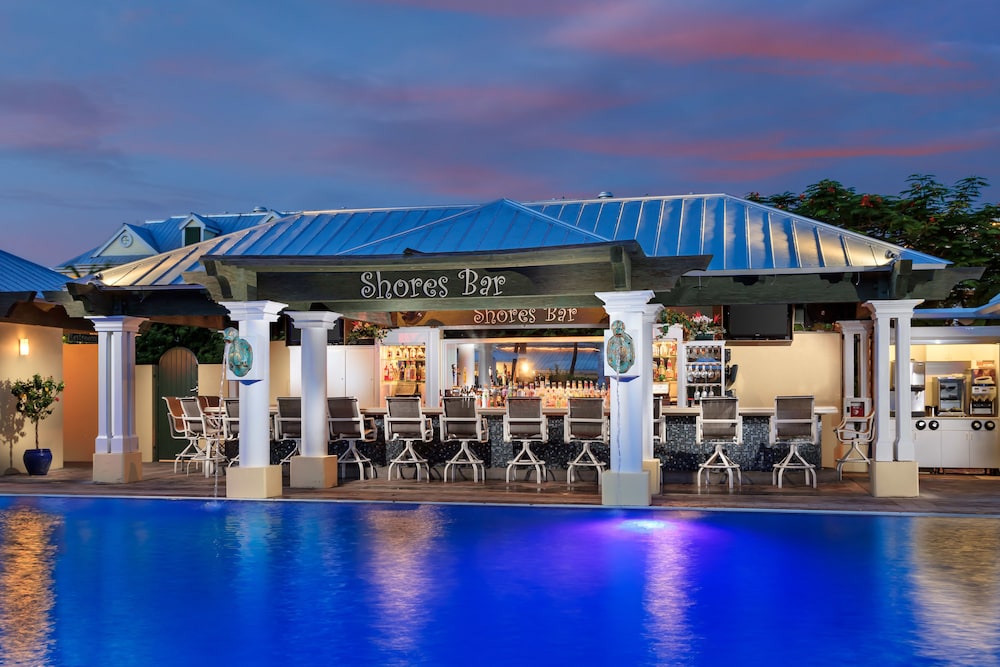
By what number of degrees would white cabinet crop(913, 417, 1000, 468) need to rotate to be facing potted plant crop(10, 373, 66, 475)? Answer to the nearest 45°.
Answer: approximately 90° to its right

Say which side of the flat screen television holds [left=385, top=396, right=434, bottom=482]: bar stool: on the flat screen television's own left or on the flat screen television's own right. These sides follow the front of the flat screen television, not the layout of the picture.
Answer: on the flat screen television's own right

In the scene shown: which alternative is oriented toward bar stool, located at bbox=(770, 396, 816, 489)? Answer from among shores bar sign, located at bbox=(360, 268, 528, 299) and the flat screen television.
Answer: the flat screen television
